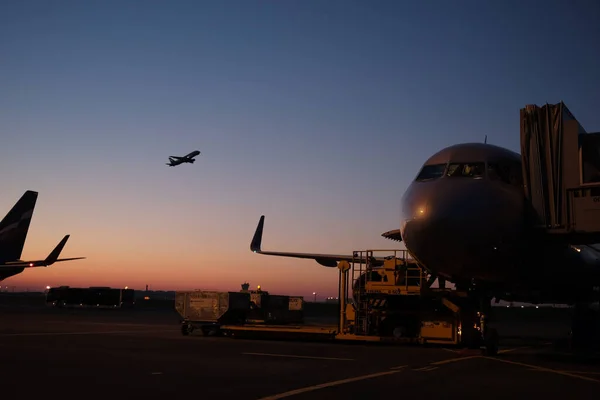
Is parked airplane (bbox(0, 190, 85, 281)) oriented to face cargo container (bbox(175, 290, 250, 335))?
no

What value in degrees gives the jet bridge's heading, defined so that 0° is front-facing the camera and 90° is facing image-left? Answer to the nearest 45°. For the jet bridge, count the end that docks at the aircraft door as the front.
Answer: approximately 90°

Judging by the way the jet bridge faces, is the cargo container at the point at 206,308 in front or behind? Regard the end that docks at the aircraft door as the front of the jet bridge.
in front

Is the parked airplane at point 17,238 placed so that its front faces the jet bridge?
no

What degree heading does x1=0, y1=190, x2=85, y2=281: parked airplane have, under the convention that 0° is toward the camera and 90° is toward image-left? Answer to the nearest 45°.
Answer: approximately 45°

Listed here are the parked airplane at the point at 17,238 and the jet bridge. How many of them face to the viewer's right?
0

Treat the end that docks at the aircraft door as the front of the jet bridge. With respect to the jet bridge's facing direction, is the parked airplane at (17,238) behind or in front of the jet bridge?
in front
